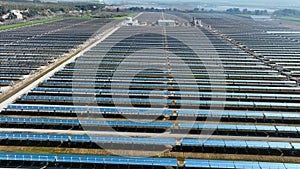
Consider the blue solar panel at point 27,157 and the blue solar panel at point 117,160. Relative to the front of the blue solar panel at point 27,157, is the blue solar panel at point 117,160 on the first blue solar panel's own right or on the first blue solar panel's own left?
on the first blue solar panel's own left

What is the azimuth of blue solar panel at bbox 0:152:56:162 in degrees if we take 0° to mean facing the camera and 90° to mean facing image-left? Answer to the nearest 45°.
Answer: approximately 0°

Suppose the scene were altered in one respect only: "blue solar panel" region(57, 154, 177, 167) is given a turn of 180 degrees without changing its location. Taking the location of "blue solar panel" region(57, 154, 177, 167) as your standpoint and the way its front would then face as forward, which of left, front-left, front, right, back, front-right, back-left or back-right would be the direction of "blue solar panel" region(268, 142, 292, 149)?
right

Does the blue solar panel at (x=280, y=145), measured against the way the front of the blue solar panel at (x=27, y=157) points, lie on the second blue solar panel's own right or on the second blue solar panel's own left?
on the second blue solar panel's own left

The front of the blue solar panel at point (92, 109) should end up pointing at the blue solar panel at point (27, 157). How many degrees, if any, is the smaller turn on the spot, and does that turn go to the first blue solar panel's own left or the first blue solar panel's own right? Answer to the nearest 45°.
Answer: approximately 45° to the first blue solar panel's own right

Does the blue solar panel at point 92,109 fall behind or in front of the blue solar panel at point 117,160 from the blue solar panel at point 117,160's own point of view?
behind

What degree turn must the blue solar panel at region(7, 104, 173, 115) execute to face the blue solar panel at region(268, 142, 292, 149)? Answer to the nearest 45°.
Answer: approximately 45° to its left

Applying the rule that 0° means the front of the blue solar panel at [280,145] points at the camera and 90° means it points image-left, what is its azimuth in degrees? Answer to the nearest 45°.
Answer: approximately 0°

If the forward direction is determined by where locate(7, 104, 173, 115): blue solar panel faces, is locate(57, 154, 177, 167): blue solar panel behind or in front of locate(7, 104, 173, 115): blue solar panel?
in front

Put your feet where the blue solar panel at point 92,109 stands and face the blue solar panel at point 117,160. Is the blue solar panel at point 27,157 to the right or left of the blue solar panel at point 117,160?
right

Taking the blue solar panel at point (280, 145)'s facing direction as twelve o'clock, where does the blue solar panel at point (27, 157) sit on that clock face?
the blue solar panel at point (27, 157) is roughly at 2 o'clock from the blue solar panel at point (280, 145).
